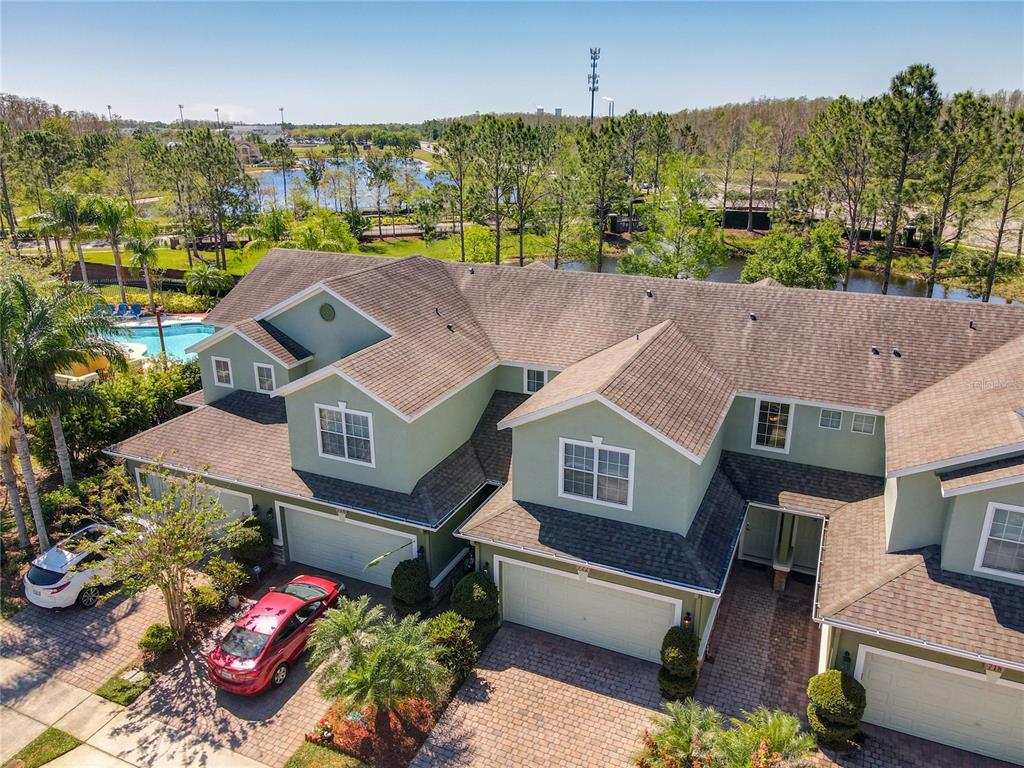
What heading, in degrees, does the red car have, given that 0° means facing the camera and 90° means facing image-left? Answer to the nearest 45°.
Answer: approximately 225°

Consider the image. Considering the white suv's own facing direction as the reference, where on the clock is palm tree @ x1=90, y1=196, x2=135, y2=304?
The palm tree is roughly at 11 o'clock from the white suv.

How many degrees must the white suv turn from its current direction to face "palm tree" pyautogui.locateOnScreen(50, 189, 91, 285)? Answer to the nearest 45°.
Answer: approximately 45° to its left

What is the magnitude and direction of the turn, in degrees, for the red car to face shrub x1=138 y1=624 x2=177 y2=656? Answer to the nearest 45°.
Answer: approximately 90° to its left

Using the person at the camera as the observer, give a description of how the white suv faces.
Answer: facing away from the viewer and to the right of the viewer

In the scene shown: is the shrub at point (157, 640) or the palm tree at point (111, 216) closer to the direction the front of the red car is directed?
the palm tree
